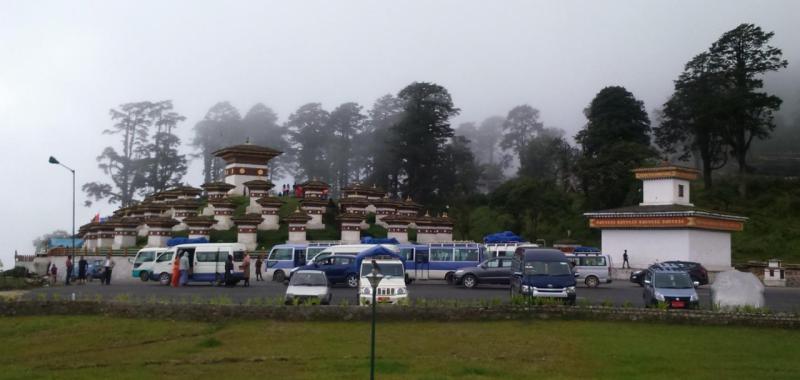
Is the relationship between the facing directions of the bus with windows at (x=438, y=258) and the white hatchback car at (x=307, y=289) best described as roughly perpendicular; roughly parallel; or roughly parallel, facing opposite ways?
roughly perpendicular

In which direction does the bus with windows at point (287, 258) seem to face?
to the viewer's left

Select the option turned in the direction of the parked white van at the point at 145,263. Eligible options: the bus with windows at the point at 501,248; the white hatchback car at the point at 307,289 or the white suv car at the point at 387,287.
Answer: the bus with windows

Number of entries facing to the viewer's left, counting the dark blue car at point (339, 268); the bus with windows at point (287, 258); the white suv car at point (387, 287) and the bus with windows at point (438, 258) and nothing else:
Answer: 3

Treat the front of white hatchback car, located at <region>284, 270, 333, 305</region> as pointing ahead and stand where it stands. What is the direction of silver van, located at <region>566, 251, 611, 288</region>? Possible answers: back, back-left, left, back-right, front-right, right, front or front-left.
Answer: back-left

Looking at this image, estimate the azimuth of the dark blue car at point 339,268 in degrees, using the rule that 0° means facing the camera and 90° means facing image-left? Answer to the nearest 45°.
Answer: approximately 90°

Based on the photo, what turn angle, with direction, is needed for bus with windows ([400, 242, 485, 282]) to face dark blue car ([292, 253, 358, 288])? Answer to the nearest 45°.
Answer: approximately 45° to its left

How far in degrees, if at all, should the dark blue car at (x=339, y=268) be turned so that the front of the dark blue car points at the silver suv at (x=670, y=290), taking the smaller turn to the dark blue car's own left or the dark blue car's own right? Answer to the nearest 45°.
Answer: approximately 135° to the dark blue car's own left

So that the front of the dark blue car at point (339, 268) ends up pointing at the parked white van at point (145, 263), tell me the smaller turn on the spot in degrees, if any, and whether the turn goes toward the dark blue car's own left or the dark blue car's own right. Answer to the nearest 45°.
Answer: approximately 45° to the dark blue car's own right
